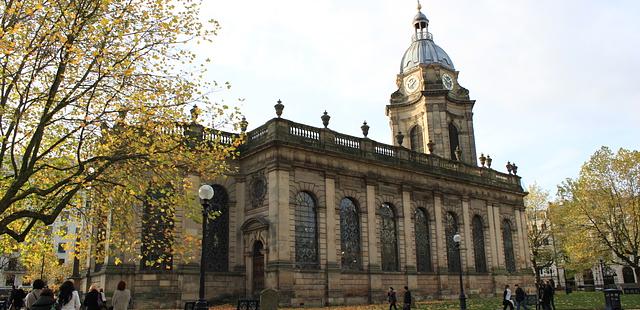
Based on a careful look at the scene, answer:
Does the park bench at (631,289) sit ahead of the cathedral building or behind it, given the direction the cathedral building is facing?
ahead

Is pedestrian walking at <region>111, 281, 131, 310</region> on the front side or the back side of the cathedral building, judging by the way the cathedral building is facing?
on the back side

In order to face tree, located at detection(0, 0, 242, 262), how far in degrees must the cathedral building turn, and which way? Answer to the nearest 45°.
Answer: approximately 180°

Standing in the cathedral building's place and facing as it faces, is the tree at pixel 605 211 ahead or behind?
ahead

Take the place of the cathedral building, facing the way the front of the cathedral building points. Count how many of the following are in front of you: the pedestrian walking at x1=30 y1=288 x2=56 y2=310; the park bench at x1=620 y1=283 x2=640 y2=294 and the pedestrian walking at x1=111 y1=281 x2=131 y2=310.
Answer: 1
